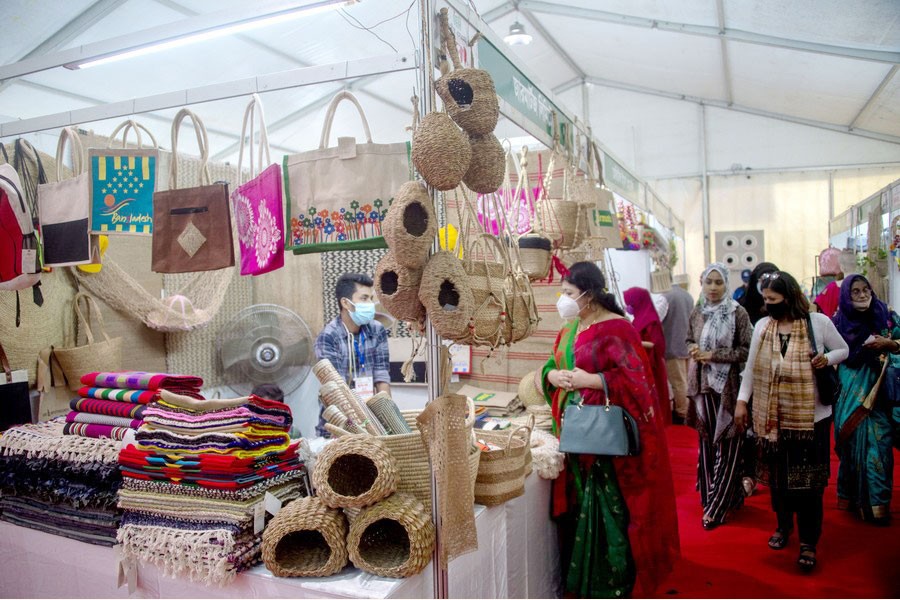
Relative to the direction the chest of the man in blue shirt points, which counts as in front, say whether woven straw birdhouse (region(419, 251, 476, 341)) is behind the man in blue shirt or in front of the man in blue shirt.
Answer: in front

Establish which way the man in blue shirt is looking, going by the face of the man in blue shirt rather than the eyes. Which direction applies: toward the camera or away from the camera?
toward the camera

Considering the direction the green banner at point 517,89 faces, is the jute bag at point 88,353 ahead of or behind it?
behind

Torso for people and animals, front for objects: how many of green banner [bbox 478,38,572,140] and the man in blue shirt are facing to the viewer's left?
0

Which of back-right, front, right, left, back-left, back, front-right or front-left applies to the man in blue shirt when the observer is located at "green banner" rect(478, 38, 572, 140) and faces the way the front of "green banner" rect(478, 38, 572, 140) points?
back

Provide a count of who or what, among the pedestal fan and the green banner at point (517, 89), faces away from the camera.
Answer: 0

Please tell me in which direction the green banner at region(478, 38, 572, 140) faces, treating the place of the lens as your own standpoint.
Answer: facing the viewer and to the right of the viewer

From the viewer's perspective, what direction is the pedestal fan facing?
toward the camera

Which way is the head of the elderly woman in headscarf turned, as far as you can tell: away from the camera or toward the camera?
toward the camera

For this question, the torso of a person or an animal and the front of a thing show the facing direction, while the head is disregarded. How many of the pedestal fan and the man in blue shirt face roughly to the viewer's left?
0

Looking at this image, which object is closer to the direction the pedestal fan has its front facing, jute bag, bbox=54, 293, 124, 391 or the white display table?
the white display table

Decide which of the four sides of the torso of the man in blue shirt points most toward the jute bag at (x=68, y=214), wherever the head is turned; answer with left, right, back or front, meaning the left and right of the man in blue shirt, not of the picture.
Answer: right
